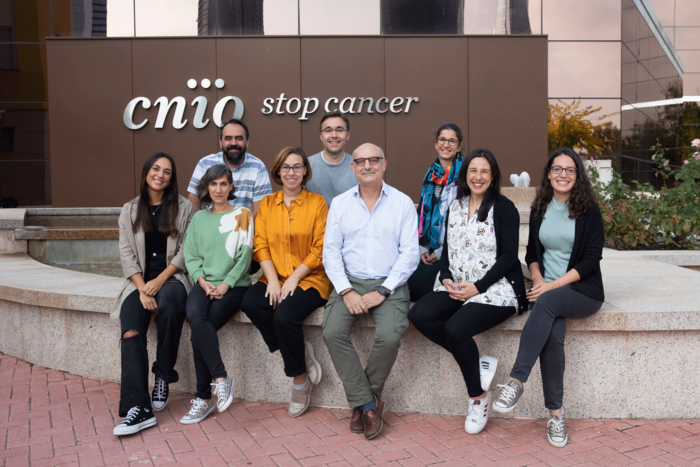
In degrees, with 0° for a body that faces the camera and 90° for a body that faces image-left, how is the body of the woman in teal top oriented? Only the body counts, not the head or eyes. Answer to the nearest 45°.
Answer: approximately 45°

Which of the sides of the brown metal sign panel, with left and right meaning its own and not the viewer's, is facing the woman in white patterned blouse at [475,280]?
front

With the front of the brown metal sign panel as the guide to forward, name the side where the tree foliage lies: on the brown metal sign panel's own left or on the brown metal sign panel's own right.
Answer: on the brown metal sign panel's own left

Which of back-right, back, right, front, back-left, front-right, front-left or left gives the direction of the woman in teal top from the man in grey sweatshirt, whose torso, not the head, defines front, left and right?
front-left

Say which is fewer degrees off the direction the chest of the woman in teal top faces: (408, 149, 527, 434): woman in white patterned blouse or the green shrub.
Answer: the woman in white patterned blouse

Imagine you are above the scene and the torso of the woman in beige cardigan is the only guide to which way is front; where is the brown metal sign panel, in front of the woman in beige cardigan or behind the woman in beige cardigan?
behind

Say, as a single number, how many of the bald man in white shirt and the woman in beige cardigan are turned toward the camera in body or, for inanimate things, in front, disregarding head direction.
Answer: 2

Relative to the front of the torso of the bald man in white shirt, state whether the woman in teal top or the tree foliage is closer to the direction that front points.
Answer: the woman in teal top

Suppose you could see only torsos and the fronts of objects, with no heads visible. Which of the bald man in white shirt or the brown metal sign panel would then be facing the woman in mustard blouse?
the brown metal sign panel

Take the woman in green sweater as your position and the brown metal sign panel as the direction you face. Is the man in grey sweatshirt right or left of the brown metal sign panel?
right

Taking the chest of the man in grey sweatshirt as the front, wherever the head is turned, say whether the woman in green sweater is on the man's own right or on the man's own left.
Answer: on the man's own right
